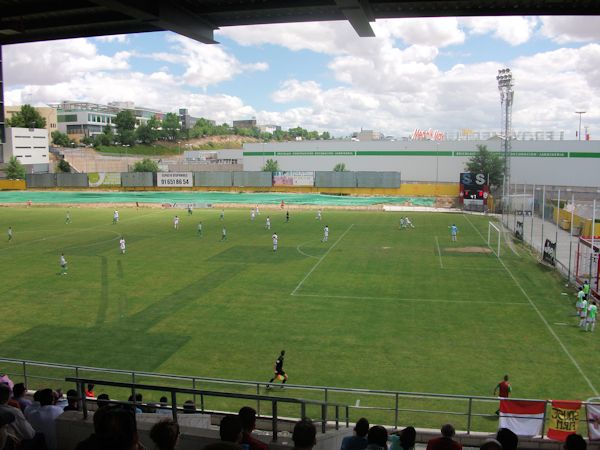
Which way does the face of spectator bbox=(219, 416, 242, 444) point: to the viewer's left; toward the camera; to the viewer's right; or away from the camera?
away from the camera

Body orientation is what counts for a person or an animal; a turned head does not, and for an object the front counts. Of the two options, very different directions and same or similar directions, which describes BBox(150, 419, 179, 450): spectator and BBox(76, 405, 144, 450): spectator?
same or similar directions

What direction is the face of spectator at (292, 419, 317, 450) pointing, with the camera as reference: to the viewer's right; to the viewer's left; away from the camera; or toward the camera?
away from the camera

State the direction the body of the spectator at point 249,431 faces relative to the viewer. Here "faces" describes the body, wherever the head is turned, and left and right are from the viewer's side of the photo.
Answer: facing away from the viewer and to the right of the viewer

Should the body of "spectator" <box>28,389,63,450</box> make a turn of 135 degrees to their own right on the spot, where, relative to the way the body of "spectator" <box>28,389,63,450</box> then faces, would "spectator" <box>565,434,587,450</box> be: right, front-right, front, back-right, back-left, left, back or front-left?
front

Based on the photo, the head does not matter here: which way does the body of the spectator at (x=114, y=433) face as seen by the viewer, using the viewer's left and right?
facing away from the viewer

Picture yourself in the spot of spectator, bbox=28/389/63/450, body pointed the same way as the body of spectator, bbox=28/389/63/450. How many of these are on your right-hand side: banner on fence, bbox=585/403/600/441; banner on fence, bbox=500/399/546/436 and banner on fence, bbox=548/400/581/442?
3

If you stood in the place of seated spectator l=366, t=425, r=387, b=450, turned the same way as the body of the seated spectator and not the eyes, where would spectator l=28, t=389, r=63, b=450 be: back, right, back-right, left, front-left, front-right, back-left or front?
left

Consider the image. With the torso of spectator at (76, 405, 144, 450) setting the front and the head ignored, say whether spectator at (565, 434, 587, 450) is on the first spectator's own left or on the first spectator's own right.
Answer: on the first spectator's own right

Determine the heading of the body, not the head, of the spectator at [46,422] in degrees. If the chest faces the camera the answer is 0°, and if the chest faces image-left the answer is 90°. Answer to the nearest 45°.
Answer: approximately 180°

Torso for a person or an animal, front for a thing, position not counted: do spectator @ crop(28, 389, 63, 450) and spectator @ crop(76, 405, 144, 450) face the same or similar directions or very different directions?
same or similar directions

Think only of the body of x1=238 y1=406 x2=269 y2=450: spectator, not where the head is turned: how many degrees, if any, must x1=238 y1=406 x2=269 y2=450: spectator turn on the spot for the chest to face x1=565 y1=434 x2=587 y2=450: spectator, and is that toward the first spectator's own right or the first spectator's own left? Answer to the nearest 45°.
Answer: approximately 45° to the first spectator's own right

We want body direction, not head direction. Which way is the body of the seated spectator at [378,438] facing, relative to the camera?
away from the camera
